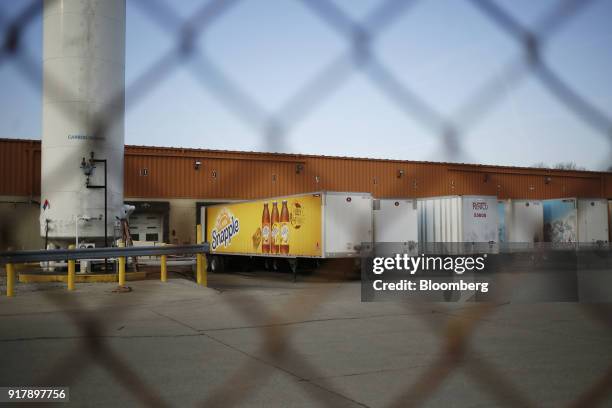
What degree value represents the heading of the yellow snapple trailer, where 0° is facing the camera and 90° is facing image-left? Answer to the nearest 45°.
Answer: approximately 315°

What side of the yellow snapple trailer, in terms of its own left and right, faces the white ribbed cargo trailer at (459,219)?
left

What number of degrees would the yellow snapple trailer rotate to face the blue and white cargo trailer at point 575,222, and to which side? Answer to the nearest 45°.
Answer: approximately 90° to its left
